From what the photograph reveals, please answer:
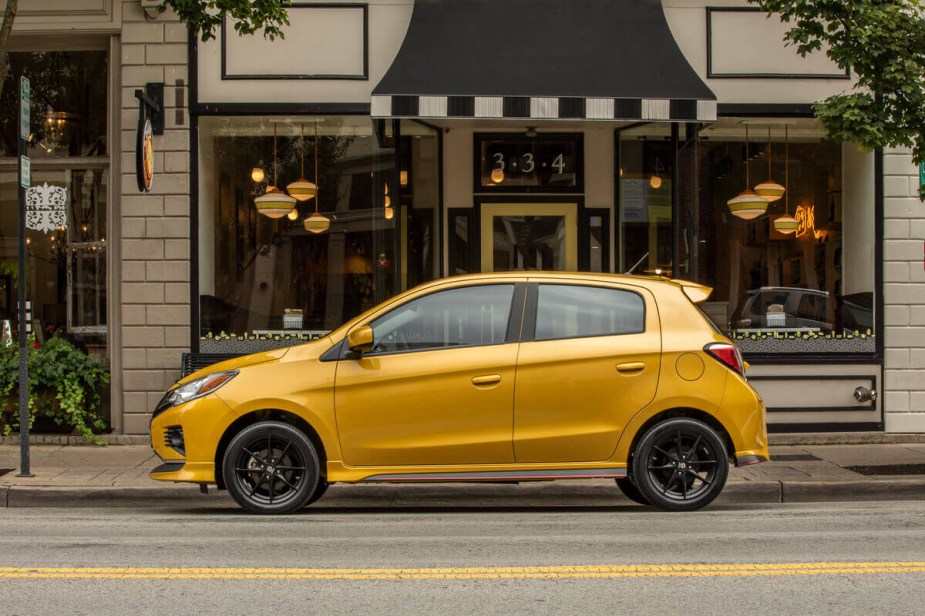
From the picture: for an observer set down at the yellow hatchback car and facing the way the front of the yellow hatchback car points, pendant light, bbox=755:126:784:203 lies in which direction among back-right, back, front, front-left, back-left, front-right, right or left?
back-right

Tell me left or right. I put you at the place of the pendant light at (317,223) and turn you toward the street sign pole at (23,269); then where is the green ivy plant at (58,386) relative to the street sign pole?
right

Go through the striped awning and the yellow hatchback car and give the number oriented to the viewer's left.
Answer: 1

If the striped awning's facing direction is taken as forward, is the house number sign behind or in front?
behind

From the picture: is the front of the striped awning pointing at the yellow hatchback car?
yes

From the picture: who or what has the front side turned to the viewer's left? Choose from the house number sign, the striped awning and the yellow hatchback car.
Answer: the yellow hatchback car

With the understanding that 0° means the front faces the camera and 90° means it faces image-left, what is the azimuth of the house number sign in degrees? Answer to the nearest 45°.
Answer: approximately 0°

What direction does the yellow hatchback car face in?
to the viewer's left

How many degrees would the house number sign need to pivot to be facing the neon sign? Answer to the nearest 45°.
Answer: approximately 90° to its left

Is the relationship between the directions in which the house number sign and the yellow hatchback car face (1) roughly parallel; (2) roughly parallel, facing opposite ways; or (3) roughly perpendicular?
roughly perpendicular
